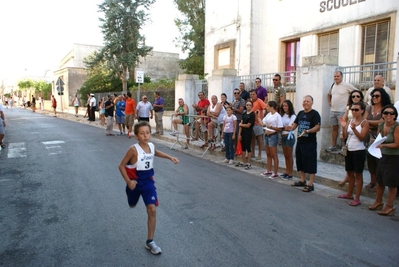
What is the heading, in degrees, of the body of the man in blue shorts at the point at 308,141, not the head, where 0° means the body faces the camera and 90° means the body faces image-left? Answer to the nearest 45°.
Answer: approximately 45°

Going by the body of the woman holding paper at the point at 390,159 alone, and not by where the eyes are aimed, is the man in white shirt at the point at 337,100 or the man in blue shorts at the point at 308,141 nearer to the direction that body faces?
the man in blue shorts

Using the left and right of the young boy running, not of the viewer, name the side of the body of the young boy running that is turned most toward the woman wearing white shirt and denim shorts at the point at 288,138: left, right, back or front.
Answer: left

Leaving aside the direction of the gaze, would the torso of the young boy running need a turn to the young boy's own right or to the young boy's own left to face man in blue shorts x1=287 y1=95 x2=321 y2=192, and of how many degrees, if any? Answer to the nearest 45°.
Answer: approximately 90° to the young boy's own left

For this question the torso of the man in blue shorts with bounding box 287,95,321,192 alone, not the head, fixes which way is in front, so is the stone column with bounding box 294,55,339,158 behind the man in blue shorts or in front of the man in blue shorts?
behind

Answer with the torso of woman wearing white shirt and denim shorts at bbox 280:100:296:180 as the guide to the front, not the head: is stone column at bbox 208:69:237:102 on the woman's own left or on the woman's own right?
on the woman's own right

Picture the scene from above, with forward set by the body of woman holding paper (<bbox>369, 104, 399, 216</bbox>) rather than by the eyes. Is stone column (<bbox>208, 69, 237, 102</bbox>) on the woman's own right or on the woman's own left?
on the woman's own right

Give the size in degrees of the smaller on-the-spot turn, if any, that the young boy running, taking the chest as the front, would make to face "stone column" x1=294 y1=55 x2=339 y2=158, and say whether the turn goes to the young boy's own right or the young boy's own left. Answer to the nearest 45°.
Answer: approximately 90° to the young boy's own left

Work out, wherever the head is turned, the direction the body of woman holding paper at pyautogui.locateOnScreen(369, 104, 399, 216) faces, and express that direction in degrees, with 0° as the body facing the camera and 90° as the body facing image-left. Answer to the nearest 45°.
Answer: approximately 45°

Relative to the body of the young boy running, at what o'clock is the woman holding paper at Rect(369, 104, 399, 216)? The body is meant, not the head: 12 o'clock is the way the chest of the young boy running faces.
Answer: The woman holding paper is roughly at 10 o'clock from the young boy running.

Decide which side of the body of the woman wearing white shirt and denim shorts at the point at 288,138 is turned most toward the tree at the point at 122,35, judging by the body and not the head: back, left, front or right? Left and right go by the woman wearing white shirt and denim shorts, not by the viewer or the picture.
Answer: right

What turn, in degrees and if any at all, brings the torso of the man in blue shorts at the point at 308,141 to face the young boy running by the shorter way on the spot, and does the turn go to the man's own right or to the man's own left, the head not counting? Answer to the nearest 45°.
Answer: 0° — they already face them
